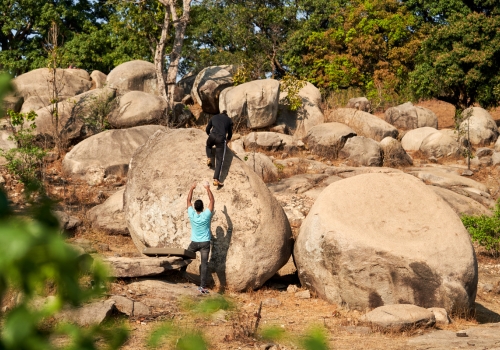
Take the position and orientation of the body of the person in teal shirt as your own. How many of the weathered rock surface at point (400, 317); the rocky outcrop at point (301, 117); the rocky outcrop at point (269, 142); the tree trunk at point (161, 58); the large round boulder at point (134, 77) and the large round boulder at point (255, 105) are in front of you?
5

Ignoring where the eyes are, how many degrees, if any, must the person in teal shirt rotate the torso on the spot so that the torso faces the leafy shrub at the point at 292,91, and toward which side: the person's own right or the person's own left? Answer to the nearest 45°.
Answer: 0° — they already face it

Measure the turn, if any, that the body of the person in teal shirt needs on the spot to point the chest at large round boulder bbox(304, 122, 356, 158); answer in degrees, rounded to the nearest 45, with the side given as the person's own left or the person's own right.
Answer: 0° — they already face it

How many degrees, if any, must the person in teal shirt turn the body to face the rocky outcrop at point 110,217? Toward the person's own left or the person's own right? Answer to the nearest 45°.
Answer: approximately 45° to the person's own left

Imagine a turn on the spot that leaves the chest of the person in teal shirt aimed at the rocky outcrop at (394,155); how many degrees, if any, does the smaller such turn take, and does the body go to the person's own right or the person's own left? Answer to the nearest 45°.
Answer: approximately 45° to the person's own right

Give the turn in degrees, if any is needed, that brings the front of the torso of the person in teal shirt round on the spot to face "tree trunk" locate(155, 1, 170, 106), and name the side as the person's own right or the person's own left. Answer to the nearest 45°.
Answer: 0° — they already face it

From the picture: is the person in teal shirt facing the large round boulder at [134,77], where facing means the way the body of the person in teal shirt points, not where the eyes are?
yes

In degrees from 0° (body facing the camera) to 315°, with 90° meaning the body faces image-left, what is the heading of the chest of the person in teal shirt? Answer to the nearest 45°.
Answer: approximately 180°

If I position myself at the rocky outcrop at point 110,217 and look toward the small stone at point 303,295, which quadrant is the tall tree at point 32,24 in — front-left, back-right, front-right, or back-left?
back-left

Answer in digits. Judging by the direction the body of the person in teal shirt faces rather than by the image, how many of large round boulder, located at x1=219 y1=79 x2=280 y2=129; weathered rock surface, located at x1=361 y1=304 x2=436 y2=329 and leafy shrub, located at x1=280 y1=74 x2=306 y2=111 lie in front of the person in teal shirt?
2
